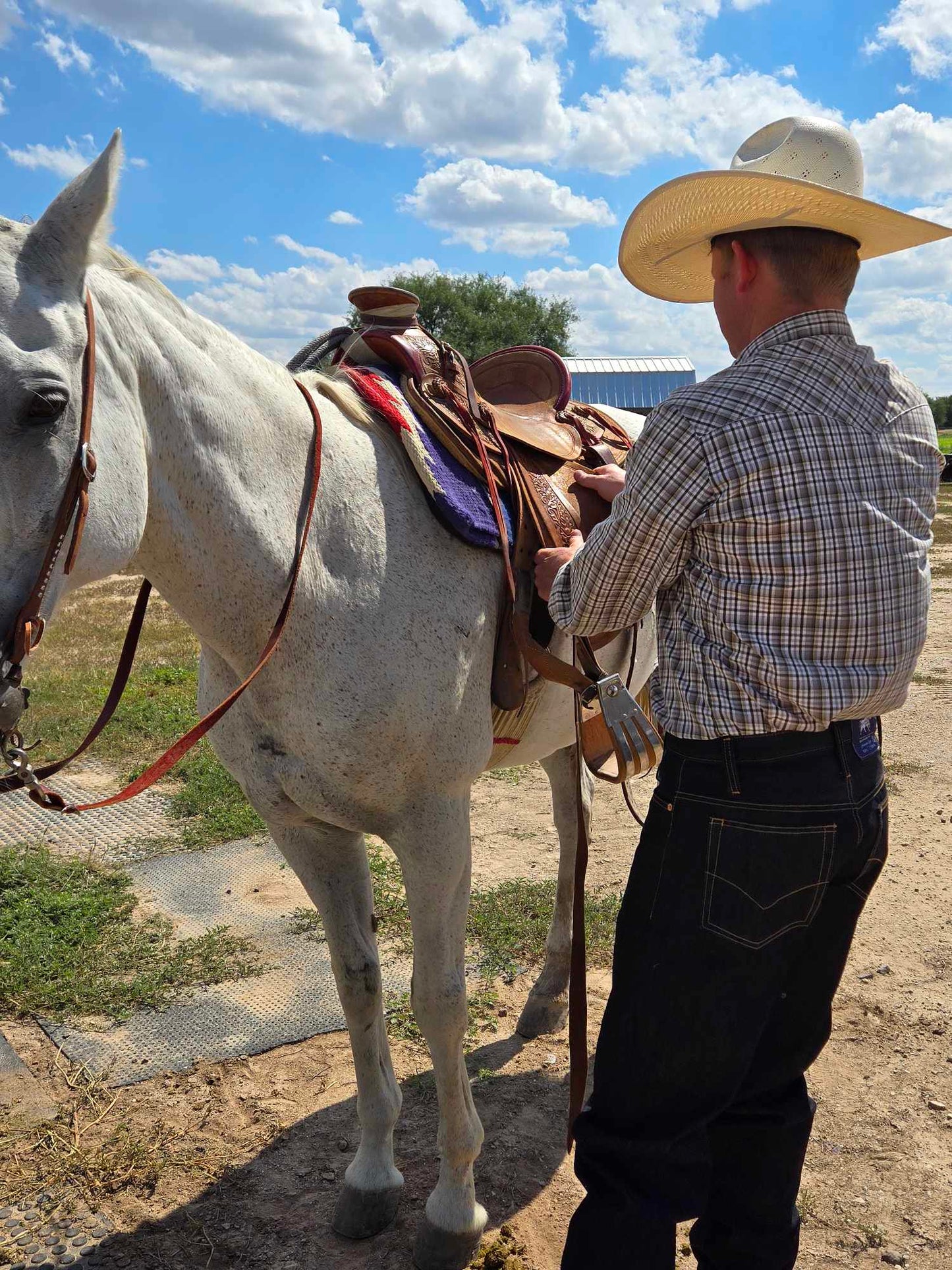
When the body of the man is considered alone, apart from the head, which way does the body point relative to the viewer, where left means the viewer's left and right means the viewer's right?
facing away from the viewer and to the left of the viewer

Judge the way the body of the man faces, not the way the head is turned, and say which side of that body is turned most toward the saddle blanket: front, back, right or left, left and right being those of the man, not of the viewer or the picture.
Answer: front

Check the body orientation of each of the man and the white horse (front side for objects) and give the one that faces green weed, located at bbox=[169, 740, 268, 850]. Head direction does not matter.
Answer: the man

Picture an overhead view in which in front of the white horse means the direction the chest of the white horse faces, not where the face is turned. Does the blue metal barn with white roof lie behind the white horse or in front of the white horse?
behind

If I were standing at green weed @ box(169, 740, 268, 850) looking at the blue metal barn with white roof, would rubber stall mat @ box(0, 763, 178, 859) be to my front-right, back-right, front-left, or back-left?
back-left

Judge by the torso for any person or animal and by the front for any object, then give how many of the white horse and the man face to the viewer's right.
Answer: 0

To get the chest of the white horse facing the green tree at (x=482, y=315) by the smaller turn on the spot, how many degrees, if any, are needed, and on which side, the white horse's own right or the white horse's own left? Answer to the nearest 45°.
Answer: approximately 135° to the white horse's own right

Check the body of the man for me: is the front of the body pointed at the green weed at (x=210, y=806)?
yes

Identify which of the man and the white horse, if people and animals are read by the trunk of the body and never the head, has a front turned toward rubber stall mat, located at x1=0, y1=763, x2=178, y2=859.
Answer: the man

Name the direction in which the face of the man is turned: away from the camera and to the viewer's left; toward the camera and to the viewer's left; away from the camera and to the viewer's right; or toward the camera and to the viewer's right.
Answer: away from the camera and to the viewer's left

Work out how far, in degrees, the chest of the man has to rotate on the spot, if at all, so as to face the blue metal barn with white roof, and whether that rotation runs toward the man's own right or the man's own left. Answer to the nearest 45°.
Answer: approximately 45° to the man's own right

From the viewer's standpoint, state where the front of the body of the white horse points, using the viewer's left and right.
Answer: facing the viewer and to the left of the viewer
